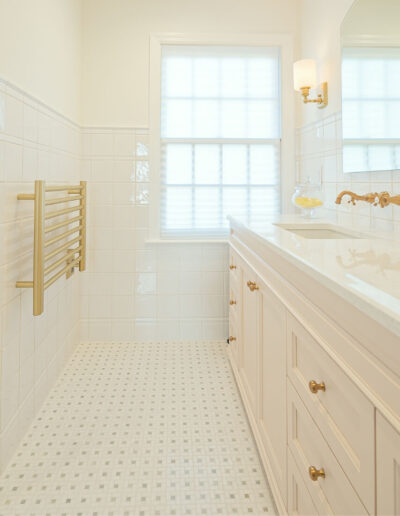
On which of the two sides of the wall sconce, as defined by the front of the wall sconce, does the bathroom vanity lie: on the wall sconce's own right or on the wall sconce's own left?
on the wall sconce's own left

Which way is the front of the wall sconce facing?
to the viewer's left

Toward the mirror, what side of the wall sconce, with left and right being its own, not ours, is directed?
left
